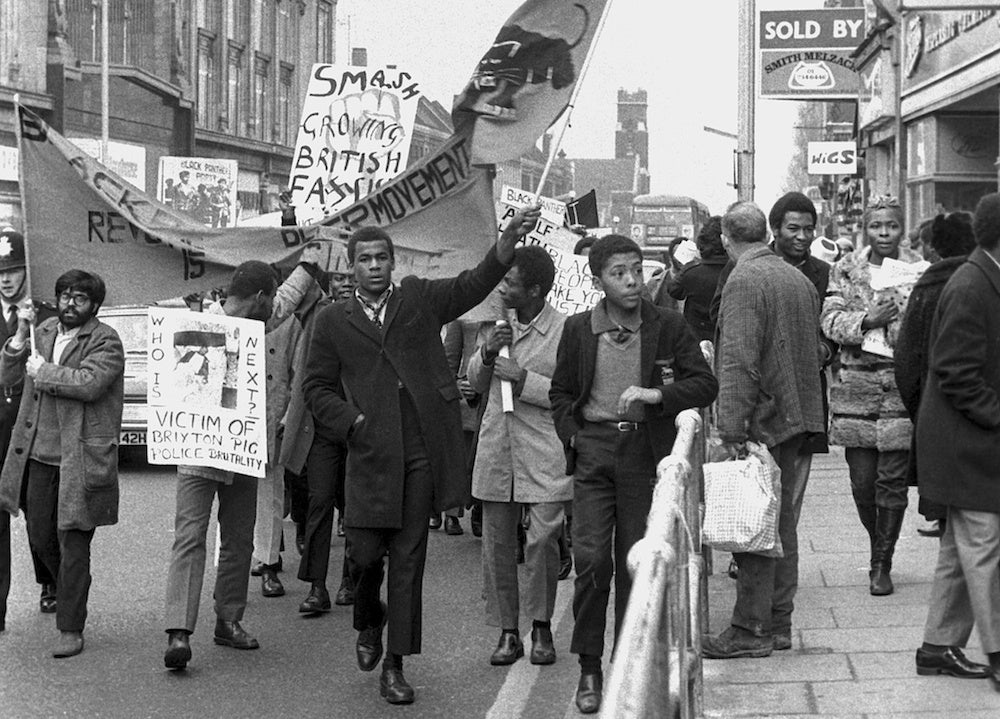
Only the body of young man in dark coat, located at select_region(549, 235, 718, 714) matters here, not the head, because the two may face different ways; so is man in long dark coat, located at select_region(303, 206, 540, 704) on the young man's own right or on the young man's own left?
on the young man's own right

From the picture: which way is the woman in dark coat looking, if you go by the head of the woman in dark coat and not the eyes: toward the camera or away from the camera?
away from the camera

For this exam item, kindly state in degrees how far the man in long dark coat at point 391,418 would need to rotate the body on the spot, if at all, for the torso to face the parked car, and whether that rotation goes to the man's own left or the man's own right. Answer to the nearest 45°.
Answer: approximately 180°

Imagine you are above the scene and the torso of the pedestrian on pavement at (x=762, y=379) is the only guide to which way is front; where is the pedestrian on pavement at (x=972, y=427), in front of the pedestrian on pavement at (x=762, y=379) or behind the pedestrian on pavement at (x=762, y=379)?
behind

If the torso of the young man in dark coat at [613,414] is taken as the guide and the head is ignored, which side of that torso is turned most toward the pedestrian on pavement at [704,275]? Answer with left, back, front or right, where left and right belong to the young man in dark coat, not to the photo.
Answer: back

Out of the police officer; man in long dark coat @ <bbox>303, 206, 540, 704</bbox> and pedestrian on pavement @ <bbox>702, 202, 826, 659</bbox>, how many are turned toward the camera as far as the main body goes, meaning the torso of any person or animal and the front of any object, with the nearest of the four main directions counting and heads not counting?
2

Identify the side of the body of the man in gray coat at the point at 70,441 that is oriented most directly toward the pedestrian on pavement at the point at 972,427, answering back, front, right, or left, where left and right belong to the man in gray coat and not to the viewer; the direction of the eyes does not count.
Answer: left

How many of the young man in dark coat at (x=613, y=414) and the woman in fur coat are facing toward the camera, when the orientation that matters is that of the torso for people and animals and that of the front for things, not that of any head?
2

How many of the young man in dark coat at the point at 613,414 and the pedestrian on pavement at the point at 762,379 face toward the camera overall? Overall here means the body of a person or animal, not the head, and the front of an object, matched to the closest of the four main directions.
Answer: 1

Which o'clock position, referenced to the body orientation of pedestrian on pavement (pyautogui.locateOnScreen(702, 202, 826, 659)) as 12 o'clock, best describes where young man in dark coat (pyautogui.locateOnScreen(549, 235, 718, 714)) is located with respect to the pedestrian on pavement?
The young man in dark coat is roughly at 9 o'clock from the pedestrian on pavement.
